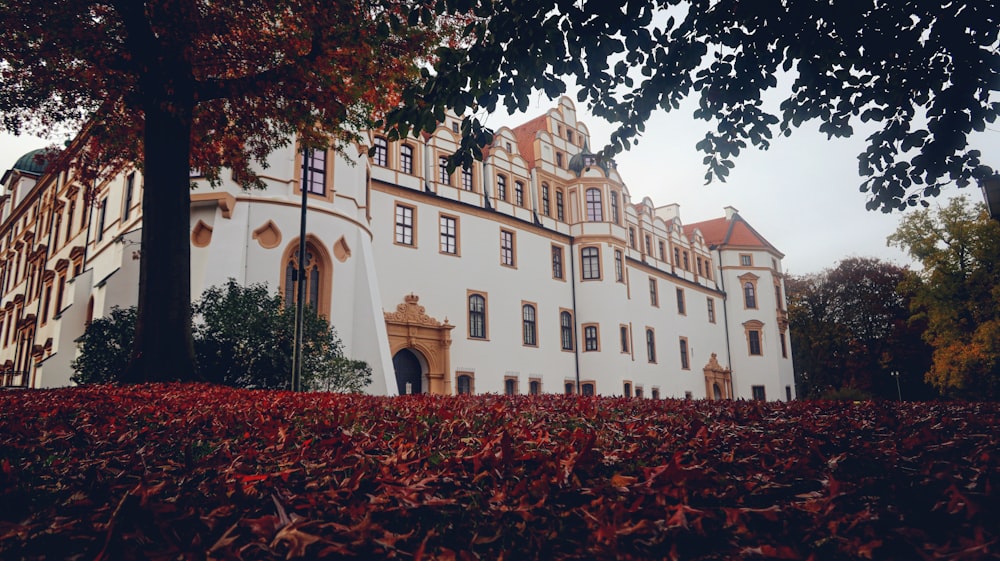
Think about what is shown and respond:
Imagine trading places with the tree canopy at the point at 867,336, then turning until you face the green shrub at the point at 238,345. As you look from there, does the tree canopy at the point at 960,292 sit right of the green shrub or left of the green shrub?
left

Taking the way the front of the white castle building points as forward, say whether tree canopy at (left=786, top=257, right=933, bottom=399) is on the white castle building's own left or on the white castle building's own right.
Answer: on the white castle building's own left

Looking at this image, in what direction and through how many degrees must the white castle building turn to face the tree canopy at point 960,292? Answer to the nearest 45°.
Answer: approximately 45° to its left

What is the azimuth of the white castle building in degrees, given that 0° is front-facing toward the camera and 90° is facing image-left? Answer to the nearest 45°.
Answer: approximately 315°
